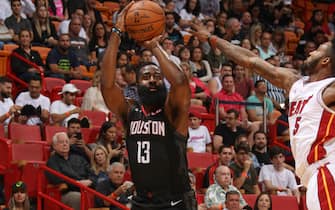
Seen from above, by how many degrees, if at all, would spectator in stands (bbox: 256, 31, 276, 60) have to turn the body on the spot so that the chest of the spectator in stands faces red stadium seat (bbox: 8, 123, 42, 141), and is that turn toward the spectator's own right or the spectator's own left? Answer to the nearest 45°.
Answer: approximately 45° to the spectator's own right

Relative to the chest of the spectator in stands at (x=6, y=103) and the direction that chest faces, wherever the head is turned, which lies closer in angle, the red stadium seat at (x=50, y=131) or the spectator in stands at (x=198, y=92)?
the red stadium seat

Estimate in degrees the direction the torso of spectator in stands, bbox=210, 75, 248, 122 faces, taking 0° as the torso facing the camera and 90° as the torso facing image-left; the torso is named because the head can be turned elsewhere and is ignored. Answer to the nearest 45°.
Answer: approximately 0°

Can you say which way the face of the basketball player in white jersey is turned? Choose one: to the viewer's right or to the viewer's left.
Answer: to the viewer's left

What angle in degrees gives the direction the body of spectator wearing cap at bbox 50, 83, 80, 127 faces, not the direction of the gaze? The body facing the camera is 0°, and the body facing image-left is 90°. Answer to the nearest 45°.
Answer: approximately 315°

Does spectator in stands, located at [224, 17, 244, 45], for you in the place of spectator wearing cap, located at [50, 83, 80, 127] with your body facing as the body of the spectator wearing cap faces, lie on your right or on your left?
on your left
